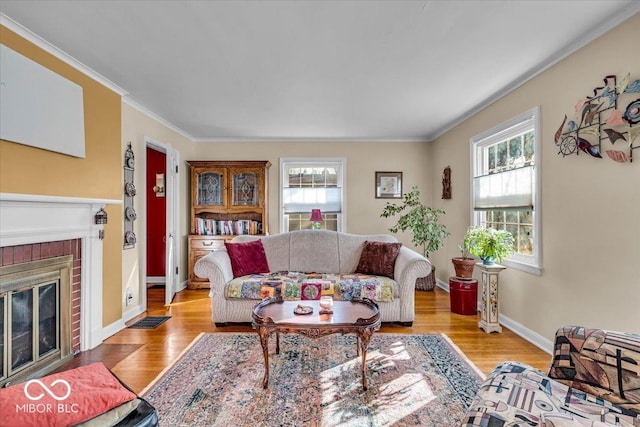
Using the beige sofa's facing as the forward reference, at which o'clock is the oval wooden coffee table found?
The oval wooden coffee table is roughly at 12 o'clock from the beige sofa.

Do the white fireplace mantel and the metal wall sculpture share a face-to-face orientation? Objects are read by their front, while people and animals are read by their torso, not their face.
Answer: yes

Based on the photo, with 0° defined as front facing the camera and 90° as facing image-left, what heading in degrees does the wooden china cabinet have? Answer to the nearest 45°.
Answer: approximately 0°

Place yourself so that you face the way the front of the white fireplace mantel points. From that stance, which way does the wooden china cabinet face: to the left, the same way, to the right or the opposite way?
to the right

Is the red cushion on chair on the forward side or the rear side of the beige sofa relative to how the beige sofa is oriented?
on the forward side

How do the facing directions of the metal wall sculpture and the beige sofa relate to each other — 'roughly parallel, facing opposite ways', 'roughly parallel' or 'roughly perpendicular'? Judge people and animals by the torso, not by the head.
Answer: roughly perpendicular

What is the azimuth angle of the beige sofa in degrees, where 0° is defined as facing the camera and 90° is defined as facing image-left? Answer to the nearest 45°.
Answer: approximately 0°

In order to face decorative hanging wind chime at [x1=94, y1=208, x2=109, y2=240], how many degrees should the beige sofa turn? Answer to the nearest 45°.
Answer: approximately 90° to its right

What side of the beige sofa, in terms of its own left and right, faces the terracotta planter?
left

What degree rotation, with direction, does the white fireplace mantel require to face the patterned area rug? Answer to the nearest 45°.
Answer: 0° — it already faces it

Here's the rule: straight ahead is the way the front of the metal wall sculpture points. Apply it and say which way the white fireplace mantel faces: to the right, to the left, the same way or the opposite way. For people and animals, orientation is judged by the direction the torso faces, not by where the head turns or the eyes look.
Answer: the opposite way

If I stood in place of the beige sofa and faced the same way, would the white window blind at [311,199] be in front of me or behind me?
behind

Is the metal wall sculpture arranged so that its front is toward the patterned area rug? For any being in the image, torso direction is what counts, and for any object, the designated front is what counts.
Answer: yes

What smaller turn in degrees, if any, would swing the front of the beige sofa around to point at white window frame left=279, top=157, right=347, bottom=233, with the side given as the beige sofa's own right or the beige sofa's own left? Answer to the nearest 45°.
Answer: approximately 180°

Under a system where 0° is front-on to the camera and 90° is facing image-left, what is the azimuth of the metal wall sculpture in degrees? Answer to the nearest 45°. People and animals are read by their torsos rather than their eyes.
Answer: approximately 45°
